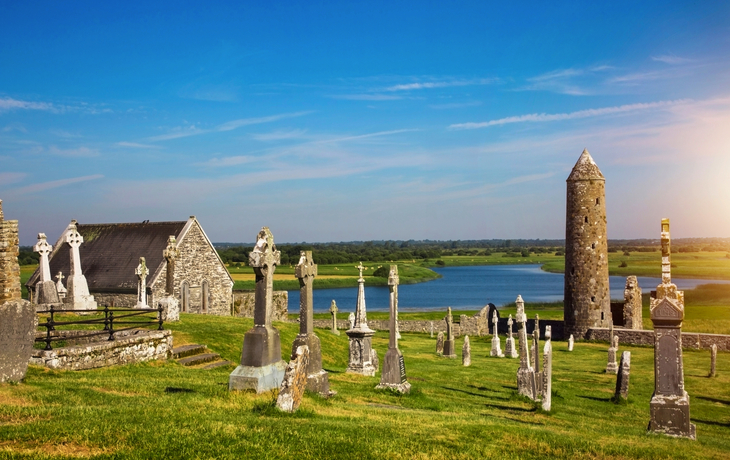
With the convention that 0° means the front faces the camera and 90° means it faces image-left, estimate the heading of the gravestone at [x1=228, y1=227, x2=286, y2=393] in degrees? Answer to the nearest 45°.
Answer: approximately 315°

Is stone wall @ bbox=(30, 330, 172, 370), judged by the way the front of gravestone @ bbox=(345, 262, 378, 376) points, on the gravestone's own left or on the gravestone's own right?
on the gravestone's own right

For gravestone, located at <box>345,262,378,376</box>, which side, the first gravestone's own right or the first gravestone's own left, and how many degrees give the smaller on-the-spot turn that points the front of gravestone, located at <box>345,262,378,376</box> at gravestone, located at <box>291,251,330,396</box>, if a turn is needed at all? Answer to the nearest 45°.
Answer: approximately 45° to the first gravestone's own right

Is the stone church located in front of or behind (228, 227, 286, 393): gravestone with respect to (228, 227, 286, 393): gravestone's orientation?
behind

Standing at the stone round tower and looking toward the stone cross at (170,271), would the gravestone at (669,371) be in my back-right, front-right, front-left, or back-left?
front-left

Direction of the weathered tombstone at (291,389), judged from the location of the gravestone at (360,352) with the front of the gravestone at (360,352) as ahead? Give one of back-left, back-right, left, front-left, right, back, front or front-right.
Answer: front-right

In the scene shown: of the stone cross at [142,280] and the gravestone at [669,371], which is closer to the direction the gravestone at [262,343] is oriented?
the gravestone

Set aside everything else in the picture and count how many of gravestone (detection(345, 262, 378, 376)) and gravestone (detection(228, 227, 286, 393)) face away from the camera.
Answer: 0

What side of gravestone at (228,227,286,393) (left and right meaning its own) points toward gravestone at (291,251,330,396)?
left

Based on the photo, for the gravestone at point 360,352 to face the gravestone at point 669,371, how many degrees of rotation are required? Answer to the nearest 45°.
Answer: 0° — it already faces it

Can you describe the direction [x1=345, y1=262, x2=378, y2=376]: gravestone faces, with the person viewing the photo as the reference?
facing the viewer and to the right of the viewer

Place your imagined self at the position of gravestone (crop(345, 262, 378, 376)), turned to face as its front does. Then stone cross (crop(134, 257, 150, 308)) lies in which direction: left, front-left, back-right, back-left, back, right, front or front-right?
back

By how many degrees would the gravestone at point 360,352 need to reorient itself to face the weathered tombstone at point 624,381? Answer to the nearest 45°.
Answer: approximately 45° to its left

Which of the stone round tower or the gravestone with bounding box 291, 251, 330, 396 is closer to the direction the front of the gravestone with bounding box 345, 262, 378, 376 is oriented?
the gravestone
